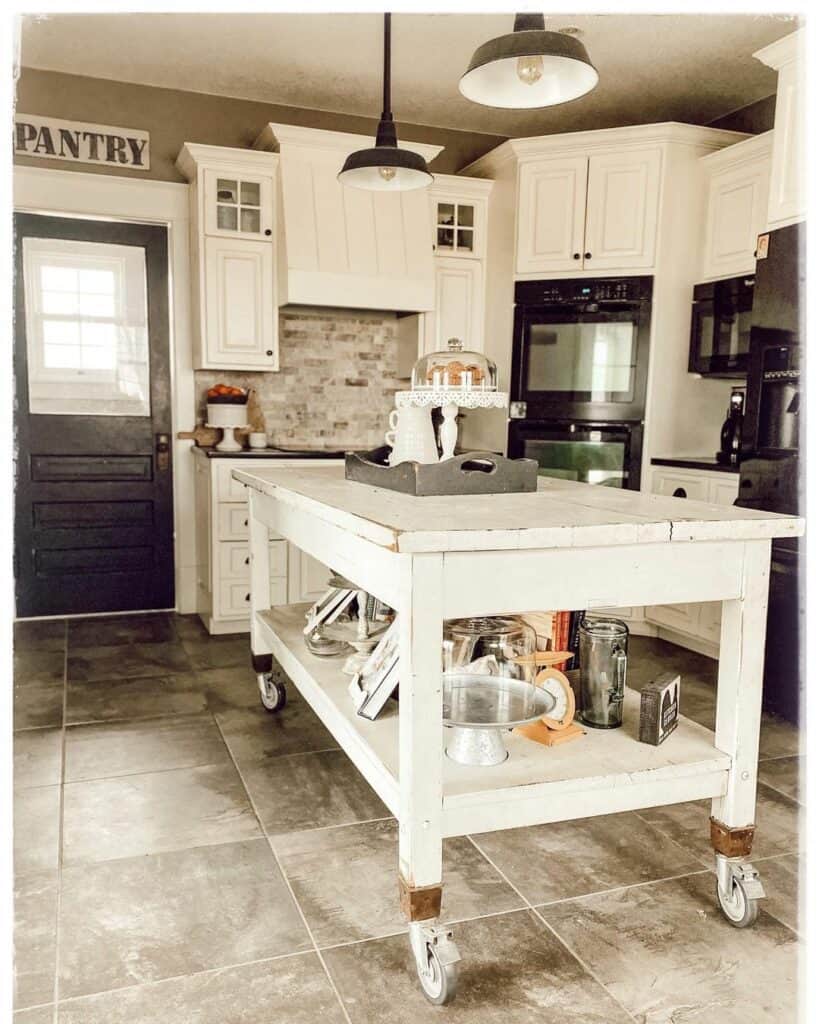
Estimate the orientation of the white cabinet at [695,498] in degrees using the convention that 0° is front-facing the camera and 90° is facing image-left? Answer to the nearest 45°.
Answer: approximately 45°

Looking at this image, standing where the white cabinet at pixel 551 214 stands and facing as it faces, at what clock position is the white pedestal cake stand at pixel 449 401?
The white pedestal cake stand is roughly at 12 o'clock from the white cabinet.

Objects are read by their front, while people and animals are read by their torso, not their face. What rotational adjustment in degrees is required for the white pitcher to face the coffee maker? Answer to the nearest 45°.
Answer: approximately 45° to its left

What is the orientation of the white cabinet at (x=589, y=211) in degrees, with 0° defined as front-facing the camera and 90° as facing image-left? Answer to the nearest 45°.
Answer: approximately 45°
